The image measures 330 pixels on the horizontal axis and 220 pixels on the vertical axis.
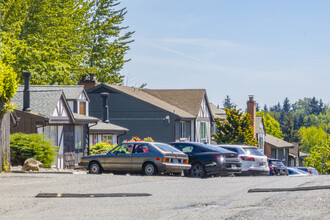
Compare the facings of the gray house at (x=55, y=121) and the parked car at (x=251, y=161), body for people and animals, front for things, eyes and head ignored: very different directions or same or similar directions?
very different directions

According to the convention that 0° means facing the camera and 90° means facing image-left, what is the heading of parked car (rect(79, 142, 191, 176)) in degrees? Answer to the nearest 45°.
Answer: approximately 135°

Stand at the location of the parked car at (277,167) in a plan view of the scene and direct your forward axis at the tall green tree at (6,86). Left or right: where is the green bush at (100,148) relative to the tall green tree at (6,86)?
right

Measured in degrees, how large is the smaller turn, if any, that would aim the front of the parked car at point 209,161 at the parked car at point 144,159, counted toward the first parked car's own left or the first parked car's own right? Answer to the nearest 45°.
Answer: approximately 45° to the first parked car's own left

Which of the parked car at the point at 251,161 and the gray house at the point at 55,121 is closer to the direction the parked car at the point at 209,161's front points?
the gray house

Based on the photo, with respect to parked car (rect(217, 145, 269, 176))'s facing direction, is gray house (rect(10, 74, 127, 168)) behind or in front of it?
in front

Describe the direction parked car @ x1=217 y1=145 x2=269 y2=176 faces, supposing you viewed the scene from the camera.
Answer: facing away from the viewer and to the left of the viewer

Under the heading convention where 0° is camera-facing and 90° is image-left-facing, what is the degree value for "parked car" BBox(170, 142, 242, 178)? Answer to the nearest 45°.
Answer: approximately 135°

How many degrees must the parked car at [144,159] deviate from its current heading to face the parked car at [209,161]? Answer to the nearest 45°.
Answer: approximately 135° to its right

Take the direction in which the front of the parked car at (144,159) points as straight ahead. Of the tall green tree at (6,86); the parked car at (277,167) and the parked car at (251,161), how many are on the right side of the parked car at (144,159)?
2
